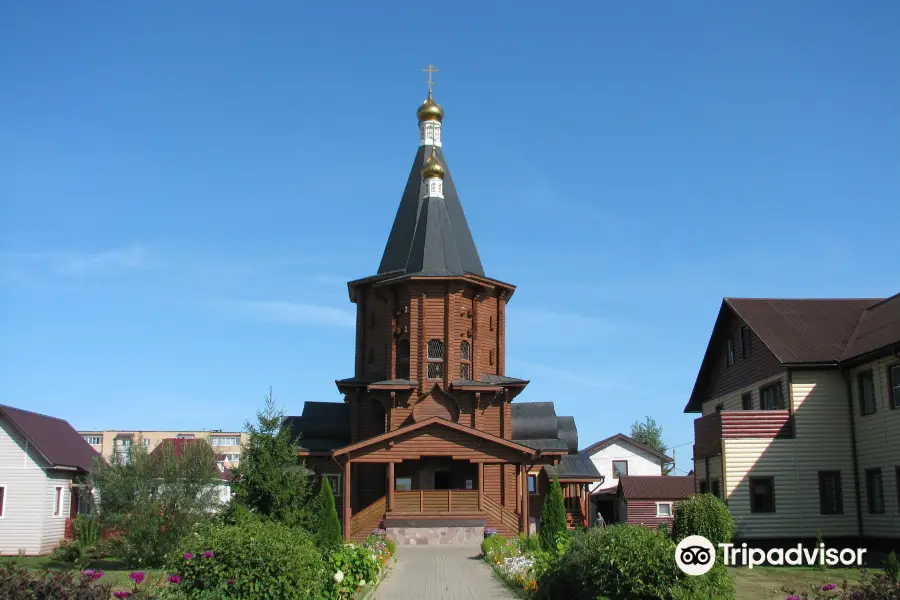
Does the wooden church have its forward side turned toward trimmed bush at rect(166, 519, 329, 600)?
yes

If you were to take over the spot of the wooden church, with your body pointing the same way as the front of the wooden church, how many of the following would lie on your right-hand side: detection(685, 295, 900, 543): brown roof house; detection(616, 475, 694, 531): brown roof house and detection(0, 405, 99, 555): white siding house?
1

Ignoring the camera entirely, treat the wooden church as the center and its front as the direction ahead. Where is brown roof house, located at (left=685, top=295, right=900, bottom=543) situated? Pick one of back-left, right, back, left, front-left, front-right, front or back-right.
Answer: front-left

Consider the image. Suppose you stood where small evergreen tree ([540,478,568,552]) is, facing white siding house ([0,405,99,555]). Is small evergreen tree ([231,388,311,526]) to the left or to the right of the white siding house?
right

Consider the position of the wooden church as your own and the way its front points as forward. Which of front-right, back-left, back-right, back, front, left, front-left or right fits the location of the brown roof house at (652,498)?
back-left

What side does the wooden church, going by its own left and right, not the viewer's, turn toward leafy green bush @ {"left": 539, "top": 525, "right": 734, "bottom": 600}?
front

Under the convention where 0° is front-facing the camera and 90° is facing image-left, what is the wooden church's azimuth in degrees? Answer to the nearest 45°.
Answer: approximately 0°
